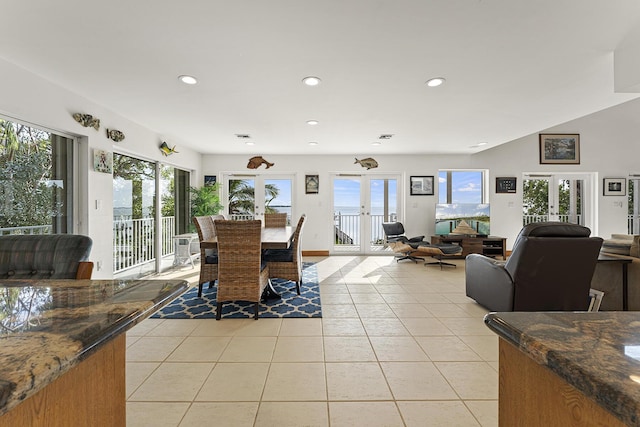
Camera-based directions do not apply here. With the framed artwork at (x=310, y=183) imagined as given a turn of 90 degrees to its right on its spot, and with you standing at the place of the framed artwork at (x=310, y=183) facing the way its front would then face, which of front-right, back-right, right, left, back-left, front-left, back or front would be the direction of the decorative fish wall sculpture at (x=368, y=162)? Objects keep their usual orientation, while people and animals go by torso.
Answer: back

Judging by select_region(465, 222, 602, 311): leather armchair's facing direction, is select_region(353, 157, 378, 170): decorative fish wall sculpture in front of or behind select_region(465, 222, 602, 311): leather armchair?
in front

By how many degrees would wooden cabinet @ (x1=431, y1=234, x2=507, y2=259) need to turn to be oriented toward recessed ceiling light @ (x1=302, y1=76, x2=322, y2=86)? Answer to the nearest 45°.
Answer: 0° — it already faces it

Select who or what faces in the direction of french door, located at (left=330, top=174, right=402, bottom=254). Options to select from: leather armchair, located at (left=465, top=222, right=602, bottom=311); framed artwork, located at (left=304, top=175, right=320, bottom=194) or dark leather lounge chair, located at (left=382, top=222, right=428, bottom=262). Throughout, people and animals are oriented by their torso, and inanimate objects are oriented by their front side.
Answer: the leather armchair

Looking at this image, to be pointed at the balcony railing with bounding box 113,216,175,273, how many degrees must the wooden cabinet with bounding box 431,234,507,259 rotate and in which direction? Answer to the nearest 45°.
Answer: approximately 45° to its right

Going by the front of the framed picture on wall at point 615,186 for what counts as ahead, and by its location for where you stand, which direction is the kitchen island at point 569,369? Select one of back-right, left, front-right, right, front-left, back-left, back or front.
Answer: front

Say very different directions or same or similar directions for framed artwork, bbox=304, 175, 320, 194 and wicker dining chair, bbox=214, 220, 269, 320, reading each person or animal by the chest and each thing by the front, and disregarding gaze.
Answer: very different directions

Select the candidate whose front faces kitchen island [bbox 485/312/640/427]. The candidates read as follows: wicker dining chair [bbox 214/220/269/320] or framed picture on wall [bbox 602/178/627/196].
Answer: the framed picture on wall

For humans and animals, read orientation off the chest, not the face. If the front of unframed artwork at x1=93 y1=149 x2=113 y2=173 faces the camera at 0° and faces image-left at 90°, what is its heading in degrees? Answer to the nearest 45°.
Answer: approximately 315°

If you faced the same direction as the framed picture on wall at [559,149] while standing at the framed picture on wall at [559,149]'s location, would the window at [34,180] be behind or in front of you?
in front

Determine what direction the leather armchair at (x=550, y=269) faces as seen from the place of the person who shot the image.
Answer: facing away from the viewer and to the left of the viewer

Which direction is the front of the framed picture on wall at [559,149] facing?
toward the camera

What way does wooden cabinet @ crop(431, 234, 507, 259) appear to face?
toward the camera

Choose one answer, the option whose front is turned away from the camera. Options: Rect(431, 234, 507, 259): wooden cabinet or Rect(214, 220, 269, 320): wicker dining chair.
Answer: the wicker dining chair

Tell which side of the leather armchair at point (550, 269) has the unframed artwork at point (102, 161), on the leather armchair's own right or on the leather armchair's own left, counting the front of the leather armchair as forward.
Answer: on the leather armchair's own left

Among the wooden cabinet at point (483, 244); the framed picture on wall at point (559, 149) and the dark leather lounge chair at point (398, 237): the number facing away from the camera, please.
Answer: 0

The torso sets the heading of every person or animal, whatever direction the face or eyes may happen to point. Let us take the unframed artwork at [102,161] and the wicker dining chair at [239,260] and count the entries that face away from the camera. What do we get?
1

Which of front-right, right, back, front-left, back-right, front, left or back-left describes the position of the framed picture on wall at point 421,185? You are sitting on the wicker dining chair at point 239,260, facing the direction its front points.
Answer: front-right
